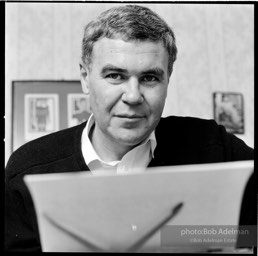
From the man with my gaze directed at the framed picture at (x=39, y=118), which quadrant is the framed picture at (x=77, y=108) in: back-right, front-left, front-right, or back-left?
front-right

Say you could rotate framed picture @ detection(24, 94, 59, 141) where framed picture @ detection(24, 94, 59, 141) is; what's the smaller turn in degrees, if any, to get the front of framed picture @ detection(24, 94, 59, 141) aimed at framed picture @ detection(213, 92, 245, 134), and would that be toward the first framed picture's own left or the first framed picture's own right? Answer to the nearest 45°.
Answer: approximately 90° to the first framed picture's own left

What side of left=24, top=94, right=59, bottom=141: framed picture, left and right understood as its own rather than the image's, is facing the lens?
front

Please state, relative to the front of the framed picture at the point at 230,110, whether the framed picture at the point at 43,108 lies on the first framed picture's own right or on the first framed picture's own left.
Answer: on the first framed picture's own right

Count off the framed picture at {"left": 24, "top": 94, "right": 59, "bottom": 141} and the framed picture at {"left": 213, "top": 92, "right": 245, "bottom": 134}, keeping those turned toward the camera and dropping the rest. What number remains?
2

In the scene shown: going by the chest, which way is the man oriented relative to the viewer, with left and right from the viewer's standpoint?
facing the viewer

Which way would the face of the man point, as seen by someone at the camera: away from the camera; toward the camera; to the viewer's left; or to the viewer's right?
toward the camera

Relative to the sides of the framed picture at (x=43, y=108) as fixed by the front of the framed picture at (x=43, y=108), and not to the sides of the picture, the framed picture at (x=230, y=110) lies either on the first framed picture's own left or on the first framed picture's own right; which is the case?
on the first framed picture's own left
